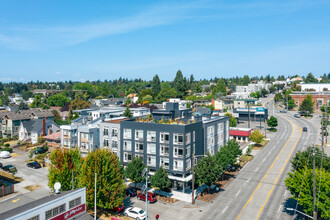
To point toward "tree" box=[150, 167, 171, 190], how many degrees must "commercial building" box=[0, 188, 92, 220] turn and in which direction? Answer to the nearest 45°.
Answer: approximately 90° to its left

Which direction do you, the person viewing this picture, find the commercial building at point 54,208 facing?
facing the viewer and to the right of the viewer

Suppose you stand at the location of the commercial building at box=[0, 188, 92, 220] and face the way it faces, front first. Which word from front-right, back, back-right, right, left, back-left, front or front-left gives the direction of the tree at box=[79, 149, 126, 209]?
left

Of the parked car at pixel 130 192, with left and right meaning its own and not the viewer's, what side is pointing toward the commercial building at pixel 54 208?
left

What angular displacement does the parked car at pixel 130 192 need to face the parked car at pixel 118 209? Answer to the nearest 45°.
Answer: approximately 135° to its left

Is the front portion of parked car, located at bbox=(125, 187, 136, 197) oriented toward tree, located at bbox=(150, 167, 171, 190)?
no

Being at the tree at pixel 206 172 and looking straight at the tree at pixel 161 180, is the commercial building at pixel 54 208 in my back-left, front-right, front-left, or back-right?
front-left

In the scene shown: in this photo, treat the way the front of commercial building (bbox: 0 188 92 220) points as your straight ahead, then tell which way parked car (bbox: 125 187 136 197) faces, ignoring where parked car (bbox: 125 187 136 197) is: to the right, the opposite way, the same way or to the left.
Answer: the opposite way

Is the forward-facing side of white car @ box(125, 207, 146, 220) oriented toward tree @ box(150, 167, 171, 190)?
no

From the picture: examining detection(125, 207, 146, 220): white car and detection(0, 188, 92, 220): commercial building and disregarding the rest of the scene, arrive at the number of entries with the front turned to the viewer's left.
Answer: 0

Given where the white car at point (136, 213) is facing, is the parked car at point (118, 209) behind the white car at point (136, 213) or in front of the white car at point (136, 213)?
behind

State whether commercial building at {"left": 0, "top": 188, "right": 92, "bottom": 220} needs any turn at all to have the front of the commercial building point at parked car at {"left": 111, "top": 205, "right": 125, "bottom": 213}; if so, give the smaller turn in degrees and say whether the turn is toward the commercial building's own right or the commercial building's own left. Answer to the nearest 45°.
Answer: approximately 90° to the commercial building's own left

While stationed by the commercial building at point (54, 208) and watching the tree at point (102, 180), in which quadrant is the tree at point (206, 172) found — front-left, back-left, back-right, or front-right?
front-right
